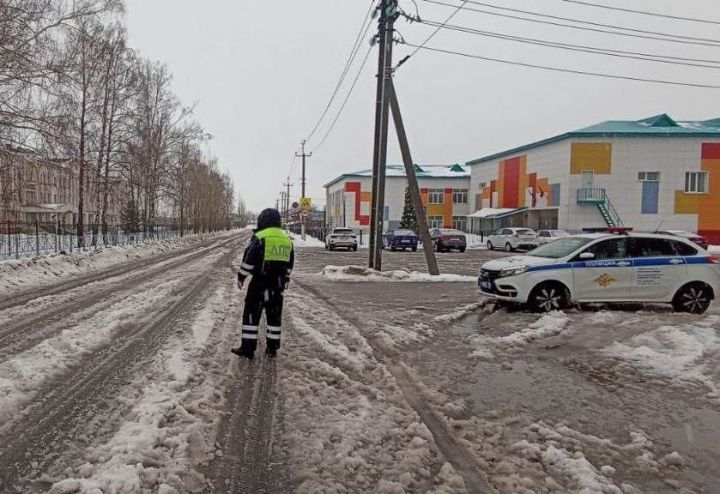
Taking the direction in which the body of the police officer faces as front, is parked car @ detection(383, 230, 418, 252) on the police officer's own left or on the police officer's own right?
on the police officer's own right

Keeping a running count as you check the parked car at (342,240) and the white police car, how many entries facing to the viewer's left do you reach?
1

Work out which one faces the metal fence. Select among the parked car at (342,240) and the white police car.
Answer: the white police car

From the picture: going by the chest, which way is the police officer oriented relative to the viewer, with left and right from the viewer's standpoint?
facing away from the viewer and to the left of the viewer

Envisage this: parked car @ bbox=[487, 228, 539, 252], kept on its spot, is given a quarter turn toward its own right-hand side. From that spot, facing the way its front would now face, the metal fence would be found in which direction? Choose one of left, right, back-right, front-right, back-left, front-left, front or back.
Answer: back

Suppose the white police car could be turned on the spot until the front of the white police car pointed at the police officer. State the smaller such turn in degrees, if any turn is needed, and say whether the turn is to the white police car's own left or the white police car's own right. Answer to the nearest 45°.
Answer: approximately 45° to the white police car's own left

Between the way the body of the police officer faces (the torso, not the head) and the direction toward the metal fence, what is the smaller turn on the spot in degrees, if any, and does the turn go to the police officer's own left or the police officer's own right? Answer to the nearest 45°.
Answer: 0° — they already face it

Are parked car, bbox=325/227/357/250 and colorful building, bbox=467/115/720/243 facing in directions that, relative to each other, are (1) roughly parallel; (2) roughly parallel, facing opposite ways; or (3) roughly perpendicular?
roughly perpendicular

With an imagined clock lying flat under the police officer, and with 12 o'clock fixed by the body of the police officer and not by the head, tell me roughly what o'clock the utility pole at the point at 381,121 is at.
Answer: The utility pole is roughly at 2 o'clock from the police officer.

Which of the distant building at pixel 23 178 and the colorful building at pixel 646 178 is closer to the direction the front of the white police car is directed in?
the distant building

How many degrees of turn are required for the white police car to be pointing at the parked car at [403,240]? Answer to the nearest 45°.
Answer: approximately 45° to its right

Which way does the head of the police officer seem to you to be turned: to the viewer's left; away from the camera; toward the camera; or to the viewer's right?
away from the camera

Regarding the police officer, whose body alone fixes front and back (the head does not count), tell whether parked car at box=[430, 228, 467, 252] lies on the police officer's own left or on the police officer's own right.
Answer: on the police officer's own right

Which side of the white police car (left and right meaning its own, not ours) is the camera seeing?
left
